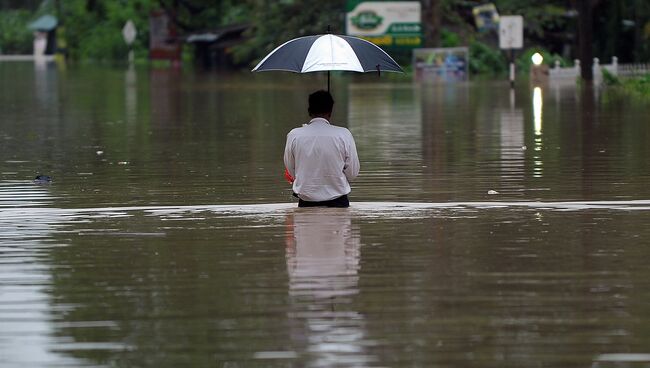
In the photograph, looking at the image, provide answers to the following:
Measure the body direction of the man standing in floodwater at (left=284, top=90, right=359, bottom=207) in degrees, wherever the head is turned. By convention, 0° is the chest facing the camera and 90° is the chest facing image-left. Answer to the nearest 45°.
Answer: approximately 180°

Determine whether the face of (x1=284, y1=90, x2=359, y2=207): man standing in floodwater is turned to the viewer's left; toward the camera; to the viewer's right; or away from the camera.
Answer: away from the camera

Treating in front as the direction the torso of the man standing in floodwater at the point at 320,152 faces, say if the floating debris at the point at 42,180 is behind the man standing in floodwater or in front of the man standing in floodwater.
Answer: in front
